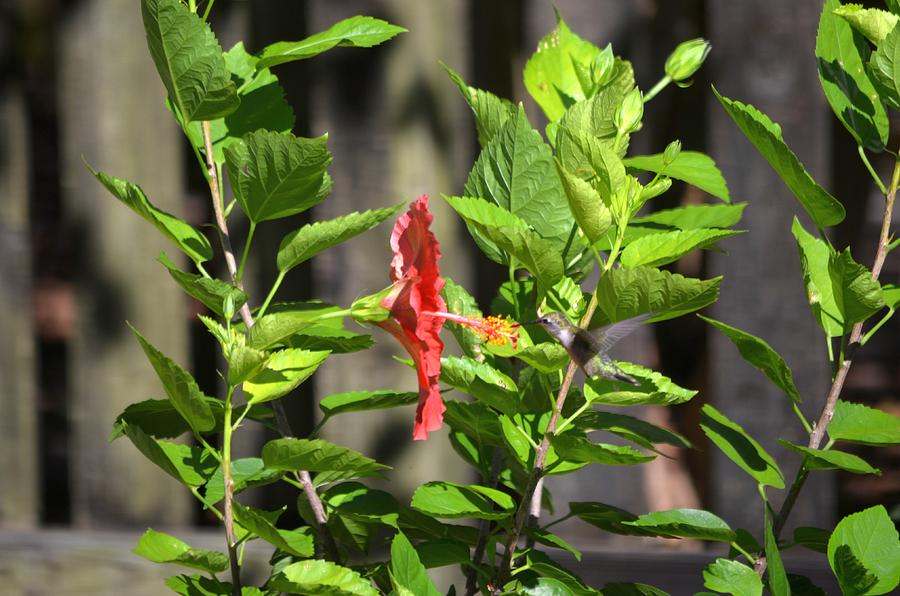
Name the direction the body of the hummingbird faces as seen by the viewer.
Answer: to the viewer's left
